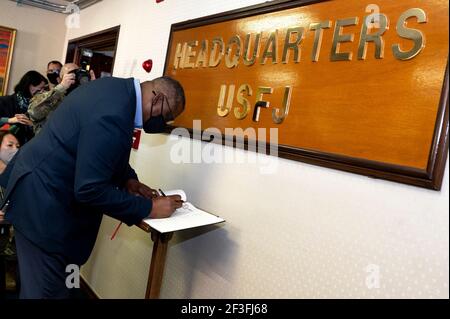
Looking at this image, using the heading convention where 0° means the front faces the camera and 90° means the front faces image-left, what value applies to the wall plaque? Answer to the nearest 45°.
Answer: approximately 45°

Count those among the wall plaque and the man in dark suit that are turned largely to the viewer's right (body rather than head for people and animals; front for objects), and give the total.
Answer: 1

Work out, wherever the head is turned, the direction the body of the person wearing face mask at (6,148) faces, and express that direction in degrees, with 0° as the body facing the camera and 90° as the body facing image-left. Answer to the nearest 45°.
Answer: approximately 315°

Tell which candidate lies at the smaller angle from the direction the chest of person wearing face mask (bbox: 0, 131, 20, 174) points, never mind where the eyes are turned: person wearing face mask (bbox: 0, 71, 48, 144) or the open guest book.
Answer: the open guest book

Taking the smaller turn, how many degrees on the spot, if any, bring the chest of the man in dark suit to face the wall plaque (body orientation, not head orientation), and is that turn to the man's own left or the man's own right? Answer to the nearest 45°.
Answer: approximately 45° to the man's own right

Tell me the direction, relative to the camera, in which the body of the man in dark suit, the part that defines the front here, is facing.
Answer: to the viewer's right

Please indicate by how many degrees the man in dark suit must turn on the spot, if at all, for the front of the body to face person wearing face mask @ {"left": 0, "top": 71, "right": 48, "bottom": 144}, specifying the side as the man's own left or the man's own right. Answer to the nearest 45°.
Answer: approximately 90° to the man's own left

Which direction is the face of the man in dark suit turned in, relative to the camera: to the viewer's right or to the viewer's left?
to the viewer's right

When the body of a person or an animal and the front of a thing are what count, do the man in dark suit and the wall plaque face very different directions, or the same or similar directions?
very different directions
